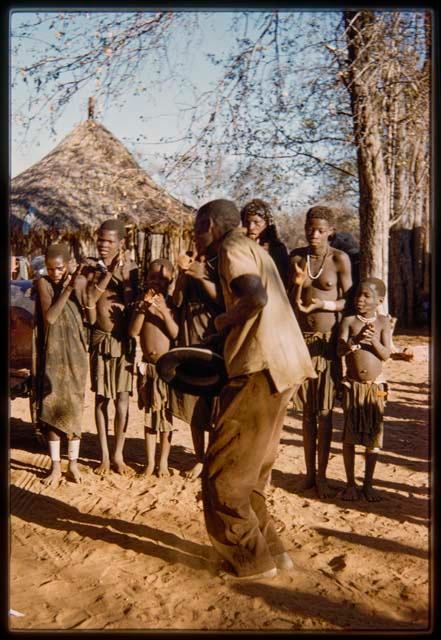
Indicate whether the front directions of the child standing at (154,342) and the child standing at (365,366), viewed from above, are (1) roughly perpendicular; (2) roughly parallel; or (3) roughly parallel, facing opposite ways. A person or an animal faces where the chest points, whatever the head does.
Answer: roughly parallel

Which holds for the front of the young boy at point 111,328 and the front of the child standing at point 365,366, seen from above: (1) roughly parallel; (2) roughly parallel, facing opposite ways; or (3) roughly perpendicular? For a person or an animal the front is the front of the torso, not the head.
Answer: roughly parallel

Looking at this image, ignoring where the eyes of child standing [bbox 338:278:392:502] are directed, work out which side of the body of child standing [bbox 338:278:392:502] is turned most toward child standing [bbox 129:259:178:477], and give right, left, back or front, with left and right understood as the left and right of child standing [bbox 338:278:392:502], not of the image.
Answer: right

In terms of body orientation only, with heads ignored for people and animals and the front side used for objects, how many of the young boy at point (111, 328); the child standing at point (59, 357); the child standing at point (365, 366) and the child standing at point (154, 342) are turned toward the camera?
4

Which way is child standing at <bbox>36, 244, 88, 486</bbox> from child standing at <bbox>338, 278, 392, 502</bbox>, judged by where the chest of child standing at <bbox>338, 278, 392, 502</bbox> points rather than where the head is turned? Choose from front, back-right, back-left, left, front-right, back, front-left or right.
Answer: right

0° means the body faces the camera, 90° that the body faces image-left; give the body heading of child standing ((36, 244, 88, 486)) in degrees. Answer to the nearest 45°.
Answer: approximately 0°

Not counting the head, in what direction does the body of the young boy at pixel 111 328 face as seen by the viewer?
toward the camera

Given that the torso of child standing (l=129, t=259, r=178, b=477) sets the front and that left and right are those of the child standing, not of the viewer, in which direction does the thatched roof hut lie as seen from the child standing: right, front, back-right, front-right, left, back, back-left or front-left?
back

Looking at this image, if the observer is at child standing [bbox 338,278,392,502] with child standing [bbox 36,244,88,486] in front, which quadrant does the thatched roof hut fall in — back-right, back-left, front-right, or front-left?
front-right

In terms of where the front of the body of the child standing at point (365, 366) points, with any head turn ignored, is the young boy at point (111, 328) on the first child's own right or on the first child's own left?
on the first child's own right

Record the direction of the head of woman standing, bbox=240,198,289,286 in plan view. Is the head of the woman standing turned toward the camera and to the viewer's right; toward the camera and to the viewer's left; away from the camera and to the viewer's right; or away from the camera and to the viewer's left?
toward the camera and to the viewer's left
